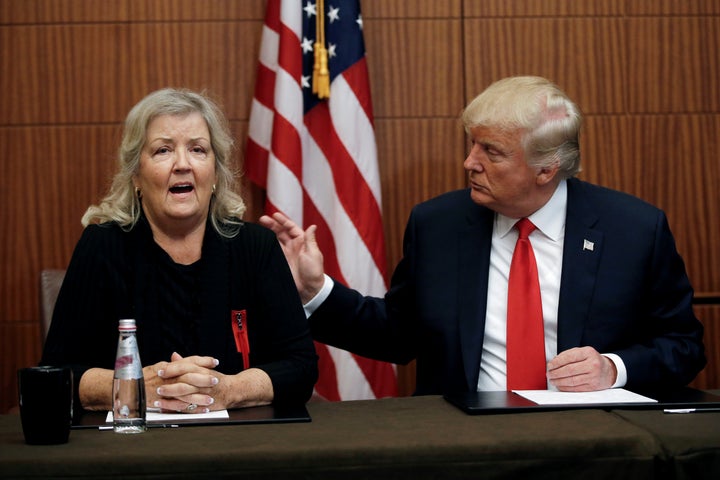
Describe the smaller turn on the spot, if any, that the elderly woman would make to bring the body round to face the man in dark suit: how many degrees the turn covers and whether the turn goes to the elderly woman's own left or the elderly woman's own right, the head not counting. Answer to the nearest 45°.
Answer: approximately 90° to the elderly woman's own left

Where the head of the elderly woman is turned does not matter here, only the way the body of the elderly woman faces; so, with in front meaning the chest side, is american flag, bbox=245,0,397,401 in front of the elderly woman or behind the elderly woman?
behind

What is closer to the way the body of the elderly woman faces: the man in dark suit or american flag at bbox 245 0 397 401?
the man in dark suit

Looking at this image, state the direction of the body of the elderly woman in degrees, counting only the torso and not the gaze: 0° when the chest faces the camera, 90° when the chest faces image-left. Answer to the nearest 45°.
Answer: approximately 0°

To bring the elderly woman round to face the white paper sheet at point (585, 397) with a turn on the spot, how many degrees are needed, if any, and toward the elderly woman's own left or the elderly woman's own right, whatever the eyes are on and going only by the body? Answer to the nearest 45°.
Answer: approximately 45° to the elderly woman's own left
